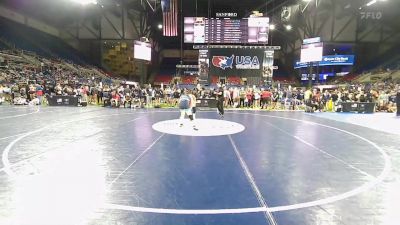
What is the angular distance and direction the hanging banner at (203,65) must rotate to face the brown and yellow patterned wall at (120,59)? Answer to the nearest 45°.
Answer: approximately 135° to its right

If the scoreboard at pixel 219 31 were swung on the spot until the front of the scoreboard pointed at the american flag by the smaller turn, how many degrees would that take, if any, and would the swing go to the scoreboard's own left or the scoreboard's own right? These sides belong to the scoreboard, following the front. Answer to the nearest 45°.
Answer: approximately 45° to the scoreboard's own right

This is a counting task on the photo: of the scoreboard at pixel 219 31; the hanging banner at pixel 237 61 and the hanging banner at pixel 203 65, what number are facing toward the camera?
3

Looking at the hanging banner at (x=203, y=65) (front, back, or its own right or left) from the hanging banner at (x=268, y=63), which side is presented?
left

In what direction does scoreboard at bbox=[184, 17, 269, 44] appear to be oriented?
toward the camera

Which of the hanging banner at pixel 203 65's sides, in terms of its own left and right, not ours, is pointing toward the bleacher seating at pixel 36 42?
right

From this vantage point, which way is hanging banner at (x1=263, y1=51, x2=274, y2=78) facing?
toward the camera

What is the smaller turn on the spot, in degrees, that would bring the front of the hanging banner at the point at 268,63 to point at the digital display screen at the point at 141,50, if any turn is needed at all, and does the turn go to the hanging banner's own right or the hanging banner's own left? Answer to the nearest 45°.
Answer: approximately 90° to the hanging banner's own right

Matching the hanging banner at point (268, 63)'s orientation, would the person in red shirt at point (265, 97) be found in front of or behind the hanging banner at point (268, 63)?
in front

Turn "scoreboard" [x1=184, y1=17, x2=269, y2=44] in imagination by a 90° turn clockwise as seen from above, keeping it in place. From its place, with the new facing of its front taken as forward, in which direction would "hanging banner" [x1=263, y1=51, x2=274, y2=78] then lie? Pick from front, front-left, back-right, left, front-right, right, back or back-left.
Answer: back

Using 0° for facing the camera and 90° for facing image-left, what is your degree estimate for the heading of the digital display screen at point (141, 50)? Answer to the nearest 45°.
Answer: approximately 315°

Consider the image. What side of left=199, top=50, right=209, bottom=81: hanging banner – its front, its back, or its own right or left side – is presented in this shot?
front

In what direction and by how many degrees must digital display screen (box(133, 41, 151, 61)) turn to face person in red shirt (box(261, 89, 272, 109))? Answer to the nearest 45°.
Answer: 0° — it already faces them
